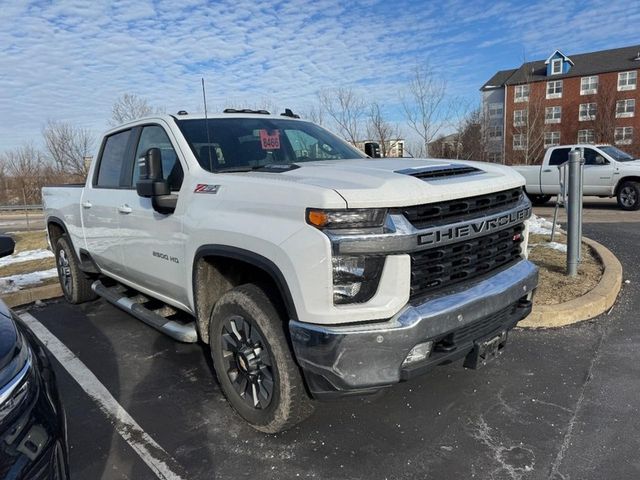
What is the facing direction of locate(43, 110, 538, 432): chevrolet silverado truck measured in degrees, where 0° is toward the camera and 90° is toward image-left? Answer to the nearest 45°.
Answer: approximately 315°

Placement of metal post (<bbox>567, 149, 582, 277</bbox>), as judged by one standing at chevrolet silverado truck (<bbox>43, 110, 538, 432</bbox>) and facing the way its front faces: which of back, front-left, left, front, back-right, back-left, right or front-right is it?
left

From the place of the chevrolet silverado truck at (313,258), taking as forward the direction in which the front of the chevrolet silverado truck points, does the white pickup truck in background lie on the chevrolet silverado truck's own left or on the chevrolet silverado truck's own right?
on the chevrolet silverado truck's own left

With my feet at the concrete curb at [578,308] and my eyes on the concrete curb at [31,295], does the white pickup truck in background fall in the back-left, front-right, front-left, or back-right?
back-right

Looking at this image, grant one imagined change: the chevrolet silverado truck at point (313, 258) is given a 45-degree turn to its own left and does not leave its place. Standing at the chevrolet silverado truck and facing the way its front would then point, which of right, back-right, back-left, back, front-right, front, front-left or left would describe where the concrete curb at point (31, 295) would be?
back-left

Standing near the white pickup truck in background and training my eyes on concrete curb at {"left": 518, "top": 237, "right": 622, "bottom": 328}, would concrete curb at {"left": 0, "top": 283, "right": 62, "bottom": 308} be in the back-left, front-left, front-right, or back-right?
front-right

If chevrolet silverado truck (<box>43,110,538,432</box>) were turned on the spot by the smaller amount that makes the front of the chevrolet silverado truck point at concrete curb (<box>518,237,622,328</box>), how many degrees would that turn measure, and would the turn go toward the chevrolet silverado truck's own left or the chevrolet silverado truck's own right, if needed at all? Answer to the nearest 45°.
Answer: approximately 90° to the chevrolet silverado truck's own left

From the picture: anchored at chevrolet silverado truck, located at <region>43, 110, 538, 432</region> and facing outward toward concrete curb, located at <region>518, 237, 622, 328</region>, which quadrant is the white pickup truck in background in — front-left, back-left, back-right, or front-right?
front-left
